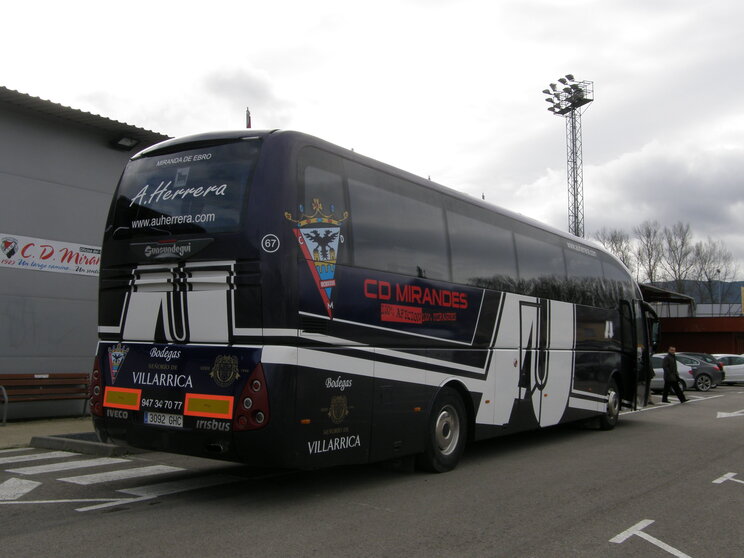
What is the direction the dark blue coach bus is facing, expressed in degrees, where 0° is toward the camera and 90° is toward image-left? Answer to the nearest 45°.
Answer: approximately 225°

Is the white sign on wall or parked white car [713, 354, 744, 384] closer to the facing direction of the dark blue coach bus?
the parked white car

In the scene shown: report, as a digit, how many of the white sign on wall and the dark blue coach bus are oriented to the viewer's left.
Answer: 0

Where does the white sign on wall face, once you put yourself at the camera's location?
facing the viewer and to the right of the viewer

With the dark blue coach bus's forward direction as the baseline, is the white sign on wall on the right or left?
on its left

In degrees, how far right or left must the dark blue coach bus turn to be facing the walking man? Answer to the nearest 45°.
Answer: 0° — it already faces them

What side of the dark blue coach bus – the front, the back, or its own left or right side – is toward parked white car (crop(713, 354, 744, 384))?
front

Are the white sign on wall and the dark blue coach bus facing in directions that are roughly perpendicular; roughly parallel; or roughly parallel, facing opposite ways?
roughly perpendicular

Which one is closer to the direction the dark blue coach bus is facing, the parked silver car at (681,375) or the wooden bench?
the parked silver car

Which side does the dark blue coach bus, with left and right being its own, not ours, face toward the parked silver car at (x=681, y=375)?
front
